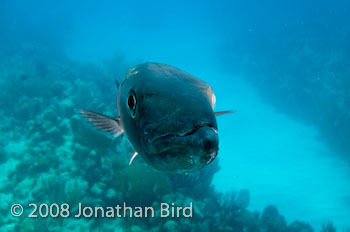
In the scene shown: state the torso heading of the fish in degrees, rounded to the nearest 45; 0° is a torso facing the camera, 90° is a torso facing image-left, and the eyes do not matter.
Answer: approximately 315°
